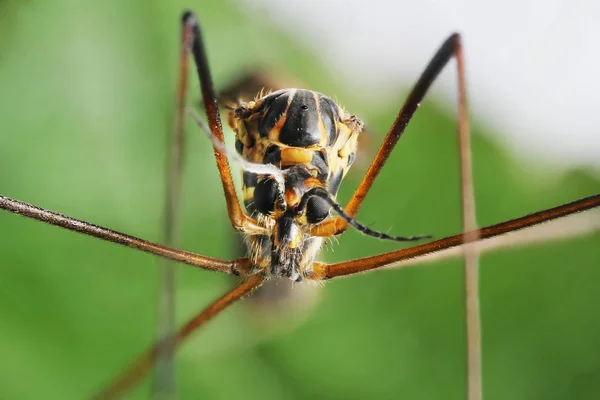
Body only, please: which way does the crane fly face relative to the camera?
toward the camera
